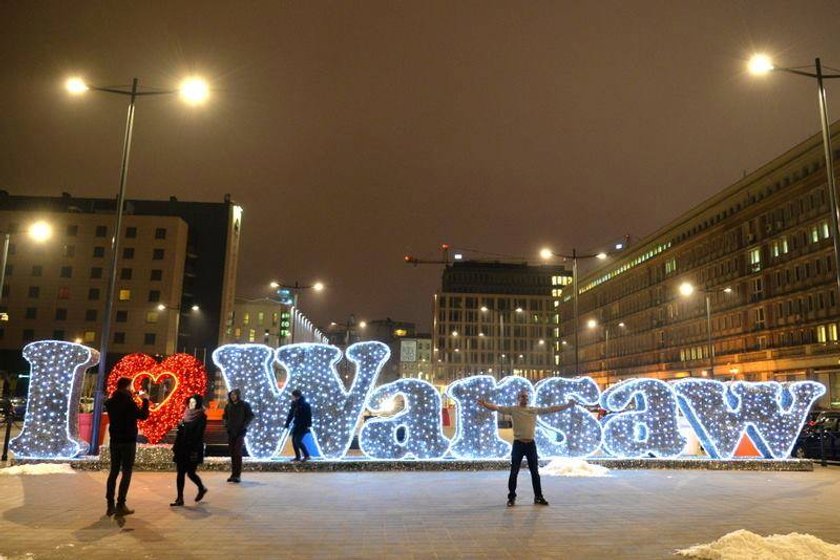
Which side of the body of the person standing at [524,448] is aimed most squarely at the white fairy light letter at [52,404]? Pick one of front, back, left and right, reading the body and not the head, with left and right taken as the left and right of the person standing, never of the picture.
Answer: right

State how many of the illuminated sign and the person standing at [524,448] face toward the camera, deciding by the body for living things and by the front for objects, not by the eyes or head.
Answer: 2

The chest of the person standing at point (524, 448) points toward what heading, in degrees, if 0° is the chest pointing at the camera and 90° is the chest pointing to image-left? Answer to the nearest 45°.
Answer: approximately 0°

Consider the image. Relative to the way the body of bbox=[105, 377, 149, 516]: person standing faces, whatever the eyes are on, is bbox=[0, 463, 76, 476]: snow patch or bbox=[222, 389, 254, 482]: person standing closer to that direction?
the person standing

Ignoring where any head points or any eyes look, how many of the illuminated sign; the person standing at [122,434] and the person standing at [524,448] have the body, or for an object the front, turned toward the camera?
2

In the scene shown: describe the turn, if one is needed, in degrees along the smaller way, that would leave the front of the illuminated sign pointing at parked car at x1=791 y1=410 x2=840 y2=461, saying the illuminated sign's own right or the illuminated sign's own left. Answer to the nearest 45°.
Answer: approximately 90° to the illuminated sign's own left

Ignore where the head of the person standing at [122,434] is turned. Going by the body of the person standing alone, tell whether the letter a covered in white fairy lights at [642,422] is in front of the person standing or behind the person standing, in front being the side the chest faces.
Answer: in front

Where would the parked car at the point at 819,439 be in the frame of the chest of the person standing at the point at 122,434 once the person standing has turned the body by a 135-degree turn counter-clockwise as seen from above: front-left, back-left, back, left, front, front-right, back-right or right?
back

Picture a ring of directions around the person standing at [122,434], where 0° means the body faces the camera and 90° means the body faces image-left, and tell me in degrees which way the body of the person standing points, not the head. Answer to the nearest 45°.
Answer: approximately 225°

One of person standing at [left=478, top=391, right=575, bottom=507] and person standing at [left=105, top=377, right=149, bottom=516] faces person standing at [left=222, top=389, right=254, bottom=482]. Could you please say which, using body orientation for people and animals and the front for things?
person standing at [left=105, top=377, right=149, bottom=516]

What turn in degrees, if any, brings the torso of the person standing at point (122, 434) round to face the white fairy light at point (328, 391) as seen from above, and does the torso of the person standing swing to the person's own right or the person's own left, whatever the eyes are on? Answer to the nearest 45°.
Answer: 0° — they already face it

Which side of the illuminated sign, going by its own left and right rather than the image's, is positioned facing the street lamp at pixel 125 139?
right

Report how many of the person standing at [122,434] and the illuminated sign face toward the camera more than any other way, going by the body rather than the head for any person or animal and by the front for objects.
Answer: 1

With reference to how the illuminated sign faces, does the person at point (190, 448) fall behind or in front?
in front

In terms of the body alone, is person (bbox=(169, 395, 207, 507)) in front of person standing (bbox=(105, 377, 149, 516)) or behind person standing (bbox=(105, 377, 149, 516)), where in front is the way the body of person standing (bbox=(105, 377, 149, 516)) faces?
in front
